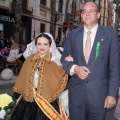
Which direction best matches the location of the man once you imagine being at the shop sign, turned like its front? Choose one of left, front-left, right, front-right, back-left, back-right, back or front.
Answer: front-right

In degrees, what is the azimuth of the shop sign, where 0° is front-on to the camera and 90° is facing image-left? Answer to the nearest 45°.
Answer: approximately 315°
